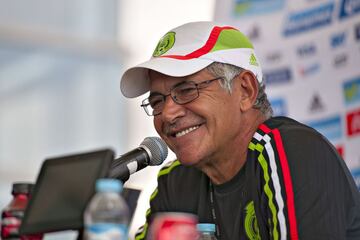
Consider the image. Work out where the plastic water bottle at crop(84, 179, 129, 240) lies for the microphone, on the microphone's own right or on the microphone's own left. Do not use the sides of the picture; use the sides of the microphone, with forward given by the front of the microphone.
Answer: on the microphone's own right

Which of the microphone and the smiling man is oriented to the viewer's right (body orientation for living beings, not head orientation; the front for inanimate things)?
the microphone

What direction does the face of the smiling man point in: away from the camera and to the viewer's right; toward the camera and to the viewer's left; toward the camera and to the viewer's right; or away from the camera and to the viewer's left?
toward the camera and to the viewer's left

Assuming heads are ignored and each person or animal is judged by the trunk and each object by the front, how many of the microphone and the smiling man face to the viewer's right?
1

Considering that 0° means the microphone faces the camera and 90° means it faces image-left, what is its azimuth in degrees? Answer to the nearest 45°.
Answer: approximately 270°

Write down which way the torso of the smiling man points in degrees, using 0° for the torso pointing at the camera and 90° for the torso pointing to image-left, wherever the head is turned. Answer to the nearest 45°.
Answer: approximately 45°

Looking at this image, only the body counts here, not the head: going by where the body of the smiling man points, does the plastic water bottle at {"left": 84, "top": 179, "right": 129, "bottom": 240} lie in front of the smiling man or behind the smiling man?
in front
